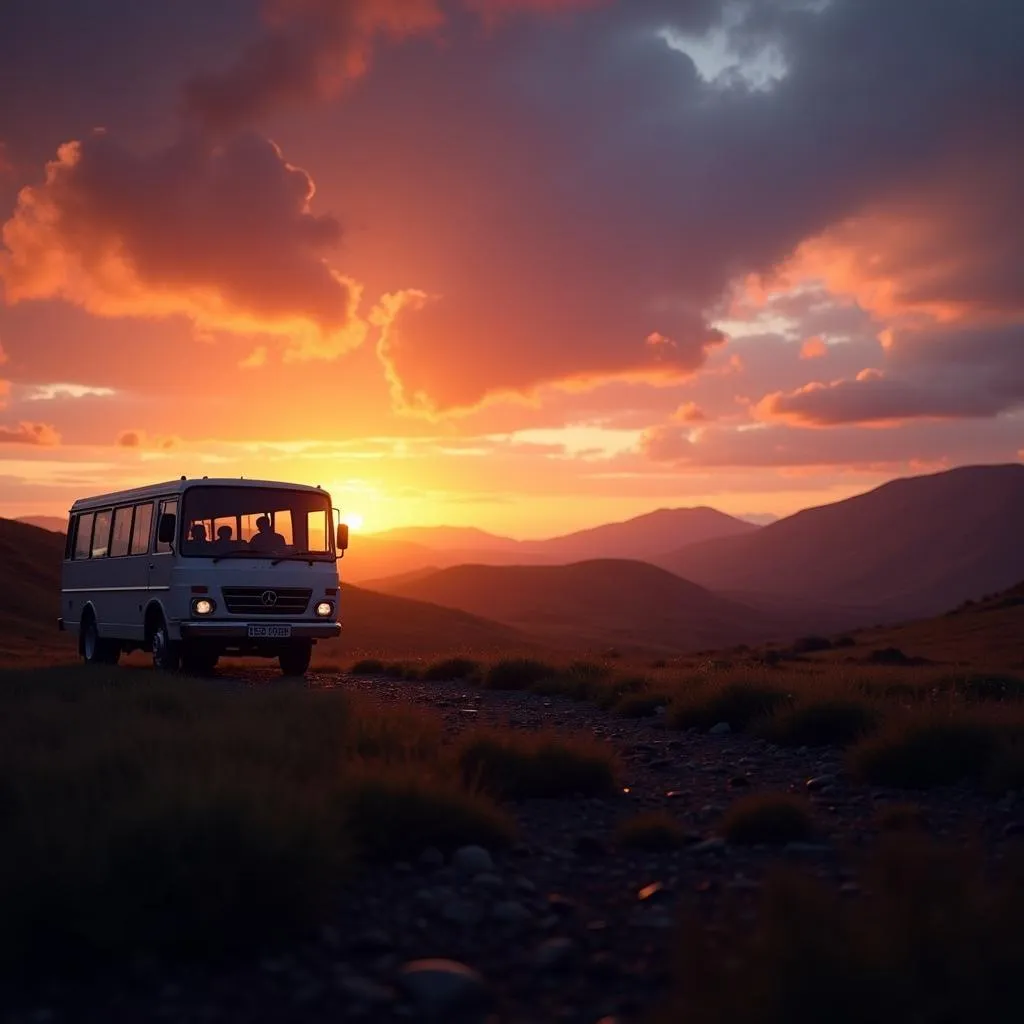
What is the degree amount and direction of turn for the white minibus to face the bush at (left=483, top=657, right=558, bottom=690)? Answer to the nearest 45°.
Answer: approximately 45° to its left

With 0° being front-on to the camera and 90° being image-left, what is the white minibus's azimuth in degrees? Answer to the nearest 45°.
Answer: approximately 315°

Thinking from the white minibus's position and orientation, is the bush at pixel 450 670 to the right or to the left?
on its left

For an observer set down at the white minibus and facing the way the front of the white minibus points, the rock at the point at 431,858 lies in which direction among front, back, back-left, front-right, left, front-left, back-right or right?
front-right

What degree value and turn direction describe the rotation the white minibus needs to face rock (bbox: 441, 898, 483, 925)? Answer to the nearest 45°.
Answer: approximately 45° to its right

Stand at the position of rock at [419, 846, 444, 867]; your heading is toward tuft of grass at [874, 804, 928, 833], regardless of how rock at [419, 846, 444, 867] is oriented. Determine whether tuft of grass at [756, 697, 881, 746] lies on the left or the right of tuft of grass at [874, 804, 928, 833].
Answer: left

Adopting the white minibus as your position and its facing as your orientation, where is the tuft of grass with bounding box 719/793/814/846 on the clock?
The tuft of grass is roughly at 1 o'clock from the white minibus.

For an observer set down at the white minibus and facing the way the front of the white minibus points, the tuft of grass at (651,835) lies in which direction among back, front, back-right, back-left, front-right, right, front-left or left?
front-right
